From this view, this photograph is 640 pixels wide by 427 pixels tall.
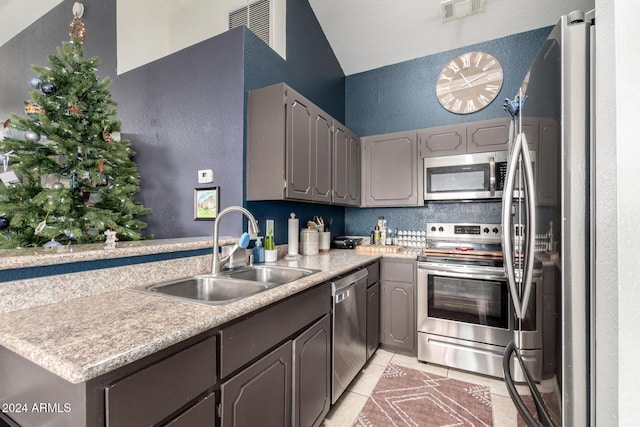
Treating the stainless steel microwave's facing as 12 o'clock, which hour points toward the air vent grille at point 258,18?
The air vent grille is roughly at 2 o'clock from the stainless steel microwave.

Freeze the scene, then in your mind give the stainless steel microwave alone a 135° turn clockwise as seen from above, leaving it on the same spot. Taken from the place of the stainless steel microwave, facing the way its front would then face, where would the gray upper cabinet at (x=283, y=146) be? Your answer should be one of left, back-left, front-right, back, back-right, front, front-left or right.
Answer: left

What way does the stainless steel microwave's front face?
toward the camera

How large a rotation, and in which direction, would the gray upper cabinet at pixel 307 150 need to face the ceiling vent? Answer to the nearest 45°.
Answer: approximately 45° to its left

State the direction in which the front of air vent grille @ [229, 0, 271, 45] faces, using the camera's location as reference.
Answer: facing the viewer and to the left of the viewer

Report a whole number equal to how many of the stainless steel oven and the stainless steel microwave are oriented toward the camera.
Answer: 2

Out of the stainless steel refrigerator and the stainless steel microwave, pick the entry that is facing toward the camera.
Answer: the stainless steel microwave

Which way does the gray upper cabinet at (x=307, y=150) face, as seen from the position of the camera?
facing the viewer and to the right of the viewer

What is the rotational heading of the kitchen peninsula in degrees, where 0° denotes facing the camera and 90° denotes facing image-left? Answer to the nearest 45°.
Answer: approximately 315°

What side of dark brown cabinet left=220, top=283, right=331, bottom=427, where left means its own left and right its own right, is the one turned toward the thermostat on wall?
back

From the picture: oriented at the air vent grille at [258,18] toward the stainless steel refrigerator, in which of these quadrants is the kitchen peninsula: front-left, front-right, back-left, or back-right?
front-right

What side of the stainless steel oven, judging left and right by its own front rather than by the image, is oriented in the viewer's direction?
front
